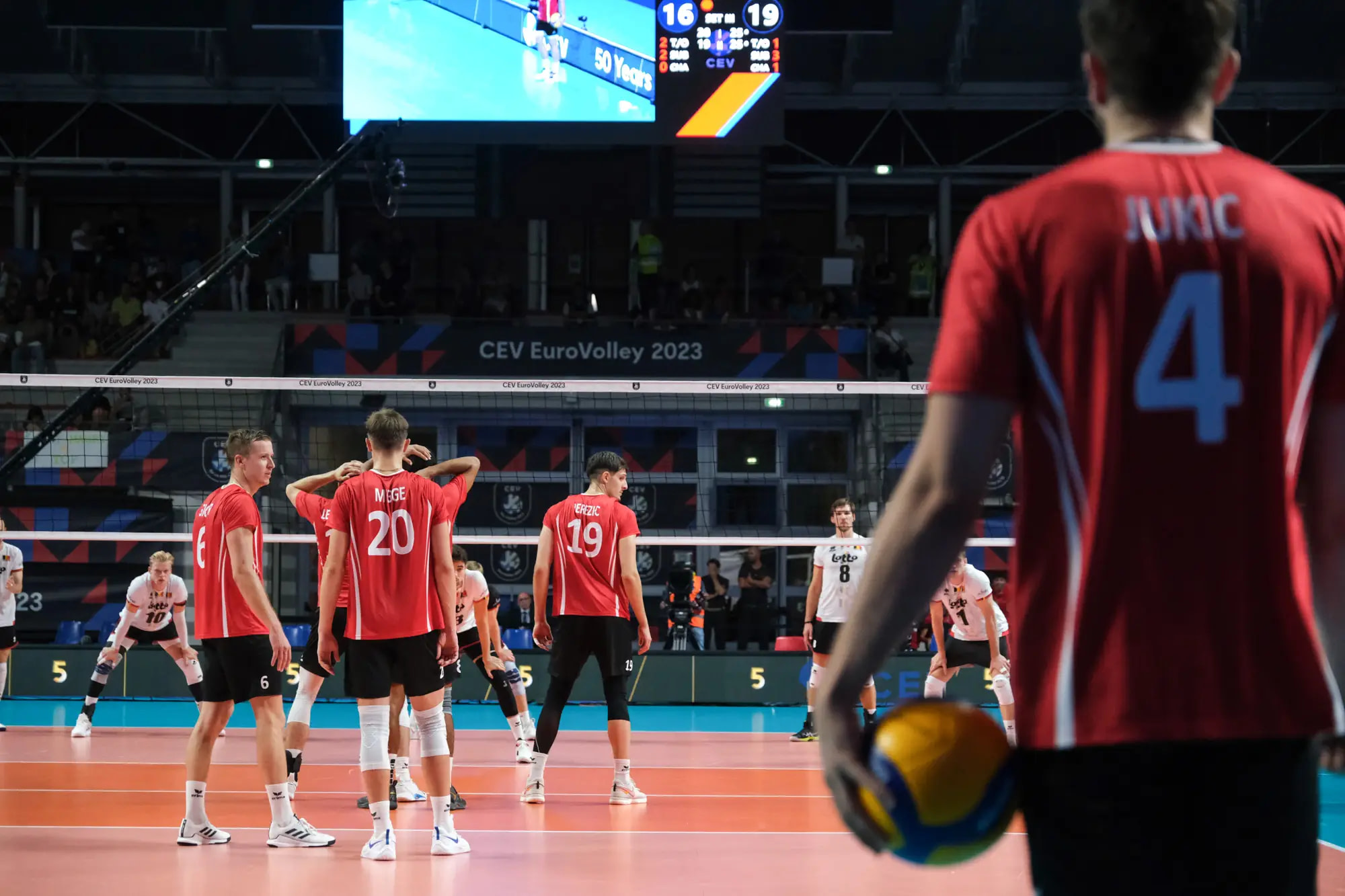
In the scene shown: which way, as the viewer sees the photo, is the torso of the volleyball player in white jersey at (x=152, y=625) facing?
toward the camera

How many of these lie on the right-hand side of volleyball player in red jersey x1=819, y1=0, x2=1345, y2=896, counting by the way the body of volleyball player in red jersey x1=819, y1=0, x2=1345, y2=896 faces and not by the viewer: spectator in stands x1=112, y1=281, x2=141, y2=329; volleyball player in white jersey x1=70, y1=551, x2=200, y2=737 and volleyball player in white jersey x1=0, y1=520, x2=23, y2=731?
0

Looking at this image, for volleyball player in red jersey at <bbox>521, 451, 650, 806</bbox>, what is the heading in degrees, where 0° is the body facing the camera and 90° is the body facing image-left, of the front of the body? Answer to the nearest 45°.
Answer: approximately 225°

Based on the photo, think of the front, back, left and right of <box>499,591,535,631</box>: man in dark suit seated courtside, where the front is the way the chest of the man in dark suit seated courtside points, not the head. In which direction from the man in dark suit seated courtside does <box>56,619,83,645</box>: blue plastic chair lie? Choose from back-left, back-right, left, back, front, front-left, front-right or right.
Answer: right

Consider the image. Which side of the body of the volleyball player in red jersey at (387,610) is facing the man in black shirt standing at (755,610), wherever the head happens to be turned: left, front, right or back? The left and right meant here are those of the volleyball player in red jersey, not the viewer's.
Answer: front

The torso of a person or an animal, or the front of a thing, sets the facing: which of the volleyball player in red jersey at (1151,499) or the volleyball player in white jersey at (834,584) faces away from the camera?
the volleyball player in red jersey

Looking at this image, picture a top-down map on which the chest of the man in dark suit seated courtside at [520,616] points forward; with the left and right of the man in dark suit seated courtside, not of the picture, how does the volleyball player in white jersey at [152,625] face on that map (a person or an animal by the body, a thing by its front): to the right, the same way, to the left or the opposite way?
the same way

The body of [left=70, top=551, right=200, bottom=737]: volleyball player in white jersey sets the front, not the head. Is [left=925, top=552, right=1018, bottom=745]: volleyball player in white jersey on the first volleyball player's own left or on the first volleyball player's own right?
on the first volleyball player's own left

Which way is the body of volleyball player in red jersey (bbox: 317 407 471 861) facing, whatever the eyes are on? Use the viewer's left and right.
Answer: facing away from the viewer

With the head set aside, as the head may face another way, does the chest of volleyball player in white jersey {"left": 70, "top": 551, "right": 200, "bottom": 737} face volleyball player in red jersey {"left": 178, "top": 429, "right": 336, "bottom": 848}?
yes

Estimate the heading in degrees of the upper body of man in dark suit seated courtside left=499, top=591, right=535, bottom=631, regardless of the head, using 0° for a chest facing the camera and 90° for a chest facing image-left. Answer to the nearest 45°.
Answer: approximately 0°

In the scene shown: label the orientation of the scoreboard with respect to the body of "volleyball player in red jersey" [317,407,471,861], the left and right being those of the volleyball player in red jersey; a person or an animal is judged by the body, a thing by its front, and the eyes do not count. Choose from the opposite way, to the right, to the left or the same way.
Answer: the opposite way

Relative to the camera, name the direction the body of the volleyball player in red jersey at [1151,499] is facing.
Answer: away from the camera

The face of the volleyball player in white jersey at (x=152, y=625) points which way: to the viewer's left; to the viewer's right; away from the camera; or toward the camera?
toward the camera

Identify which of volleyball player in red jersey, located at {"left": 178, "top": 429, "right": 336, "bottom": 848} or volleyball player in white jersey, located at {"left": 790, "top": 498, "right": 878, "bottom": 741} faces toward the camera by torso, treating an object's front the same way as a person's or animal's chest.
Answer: the volleyball player in white jersey

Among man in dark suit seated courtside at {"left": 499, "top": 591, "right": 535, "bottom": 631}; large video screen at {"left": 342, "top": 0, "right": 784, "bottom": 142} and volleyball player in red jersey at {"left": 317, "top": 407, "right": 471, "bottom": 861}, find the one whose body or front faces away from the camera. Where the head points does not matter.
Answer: the volleyball player in red jersey

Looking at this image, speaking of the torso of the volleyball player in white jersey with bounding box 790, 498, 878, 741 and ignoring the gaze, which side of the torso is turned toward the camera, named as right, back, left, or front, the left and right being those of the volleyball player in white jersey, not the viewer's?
front

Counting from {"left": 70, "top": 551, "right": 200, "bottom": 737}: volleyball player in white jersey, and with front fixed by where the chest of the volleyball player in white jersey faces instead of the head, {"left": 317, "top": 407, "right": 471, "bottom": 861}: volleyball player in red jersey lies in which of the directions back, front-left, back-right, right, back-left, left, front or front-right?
front

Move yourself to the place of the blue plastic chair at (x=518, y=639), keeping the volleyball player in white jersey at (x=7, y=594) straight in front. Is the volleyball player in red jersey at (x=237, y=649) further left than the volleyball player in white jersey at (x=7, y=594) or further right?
left

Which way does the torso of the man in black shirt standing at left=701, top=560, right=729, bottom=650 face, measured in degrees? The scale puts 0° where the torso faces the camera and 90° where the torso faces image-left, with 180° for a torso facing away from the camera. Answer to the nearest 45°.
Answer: approximately 0°
